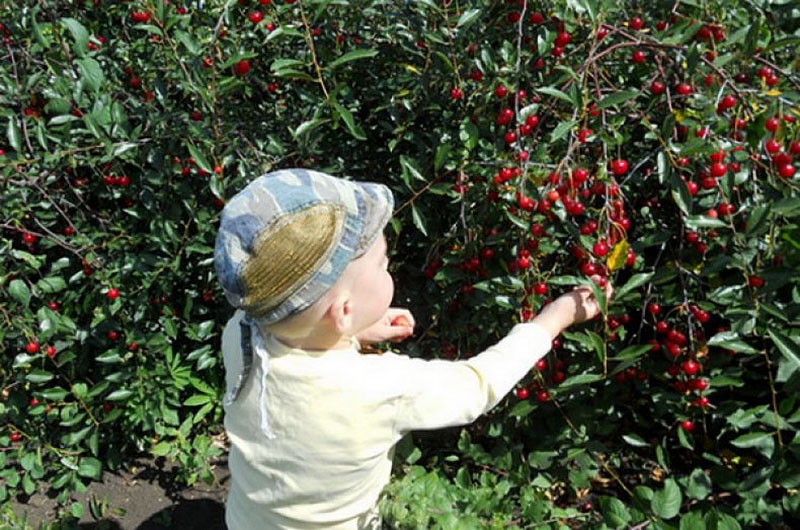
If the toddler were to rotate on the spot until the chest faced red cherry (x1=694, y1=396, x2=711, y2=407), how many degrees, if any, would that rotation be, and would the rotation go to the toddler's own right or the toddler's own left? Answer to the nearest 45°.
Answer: approximately 45° to the toddler's own right

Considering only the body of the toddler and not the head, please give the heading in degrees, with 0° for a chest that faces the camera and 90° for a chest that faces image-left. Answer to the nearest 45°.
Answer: approximately 225°

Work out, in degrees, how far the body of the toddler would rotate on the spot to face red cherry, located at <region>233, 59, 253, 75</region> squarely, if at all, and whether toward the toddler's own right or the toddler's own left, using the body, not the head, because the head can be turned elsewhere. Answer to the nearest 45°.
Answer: approximately 45° to the toddler's own left

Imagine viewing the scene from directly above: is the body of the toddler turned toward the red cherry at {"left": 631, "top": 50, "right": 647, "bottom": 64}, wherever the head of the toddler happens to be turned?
yes

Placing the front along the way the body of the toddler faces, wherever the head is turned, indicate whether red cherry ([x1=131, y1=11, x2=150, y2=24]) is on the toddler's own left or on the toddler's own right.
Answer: on the toddler's own left

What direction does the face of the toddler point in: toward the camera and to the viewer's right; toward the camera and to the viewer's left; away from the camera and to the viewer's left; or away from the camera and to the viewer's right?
away from the camera and to the viewer's right
